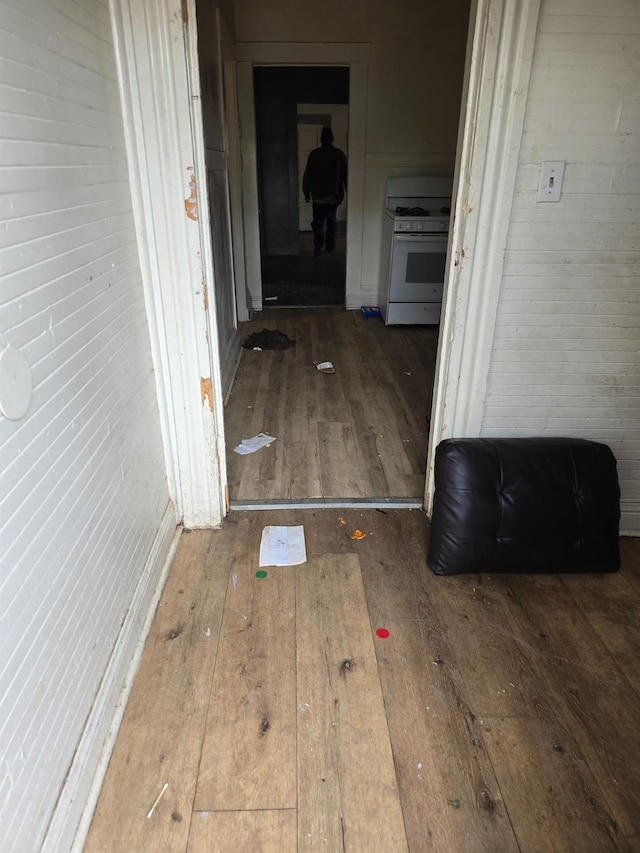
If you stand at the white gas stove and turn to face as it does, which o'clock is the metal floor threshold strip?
The metal floor threshold strip is roughly at 12 o'clock from the white gas stove.

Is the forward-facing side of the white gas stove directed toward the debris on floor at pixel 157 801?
yes

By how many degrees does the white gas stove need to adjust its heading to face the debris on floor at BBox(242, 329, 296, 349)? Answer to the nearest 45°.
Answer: approximately 45° to its right

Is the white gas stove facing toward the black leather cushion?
yes

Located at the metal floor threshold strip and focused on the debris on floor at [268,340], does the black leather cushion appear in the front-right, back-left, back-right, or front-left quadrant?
back-right

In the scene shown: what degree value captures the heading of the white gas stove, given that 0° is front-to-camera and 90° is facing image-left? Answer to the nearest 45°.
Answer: approximately 0°

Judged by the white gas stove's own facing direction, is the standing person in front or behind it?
behind

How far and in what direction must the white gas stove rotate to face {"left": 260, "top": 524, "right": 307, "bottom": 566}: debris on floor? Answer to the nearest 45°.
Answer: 0° — it already faces it

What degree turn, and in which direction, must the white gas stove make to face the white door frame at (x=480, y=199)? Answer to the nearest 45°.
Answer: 0° — it already faces it
